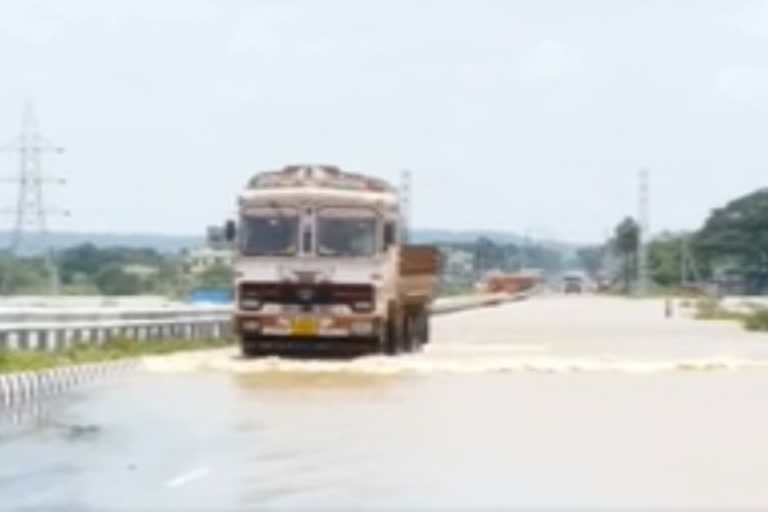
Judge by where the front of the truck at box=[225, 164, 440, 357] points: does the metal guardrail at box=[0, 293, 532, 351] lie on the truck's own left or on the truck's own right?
on the truck's own right

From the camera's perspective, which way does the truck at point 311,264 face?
toward the camera
